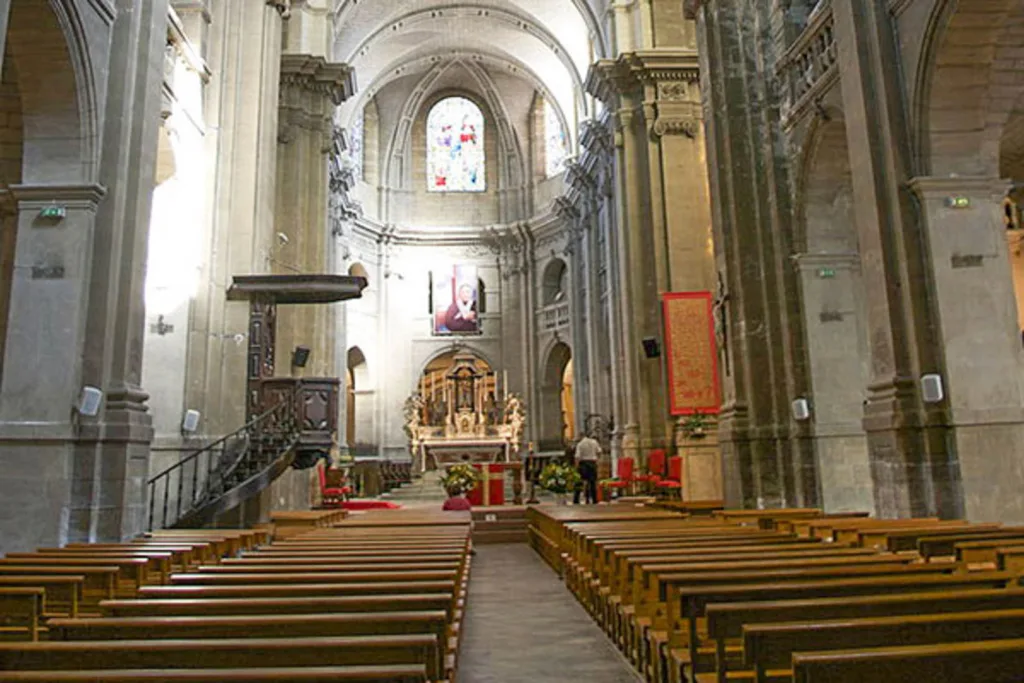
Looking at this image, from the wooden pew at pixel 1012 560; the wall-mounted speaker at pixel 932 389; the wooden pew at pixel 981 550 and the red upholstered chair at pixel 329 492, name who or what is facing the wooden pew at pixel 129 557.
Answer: the wall-mounted speaker

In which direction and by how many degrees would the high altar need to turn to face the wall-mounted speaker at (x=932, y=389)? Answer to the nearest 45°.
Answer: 0° — it already faces it

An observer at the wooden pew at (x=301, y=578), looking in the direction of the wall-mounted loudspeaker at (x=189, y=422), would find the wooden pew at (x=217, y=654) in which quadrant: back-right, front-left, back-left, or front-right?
back-left

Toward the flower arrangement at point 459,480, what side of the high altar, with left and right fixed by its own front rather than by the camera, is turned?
front

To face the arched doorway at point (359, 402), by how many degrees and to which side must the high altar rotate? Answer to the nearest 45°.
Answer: approximately 135° to its right

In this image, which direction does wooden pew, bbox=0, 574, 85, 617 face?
away from the camera

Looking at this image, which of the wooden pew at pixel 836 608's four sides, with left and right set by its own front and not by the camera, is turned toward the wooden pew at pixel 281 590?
left

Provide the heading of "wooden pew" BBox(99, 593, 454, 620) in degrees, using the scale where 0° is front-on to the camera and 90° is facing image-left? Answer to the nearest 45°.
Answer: approximately 180°

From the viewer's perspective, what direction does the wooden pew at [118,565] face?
away from the camera

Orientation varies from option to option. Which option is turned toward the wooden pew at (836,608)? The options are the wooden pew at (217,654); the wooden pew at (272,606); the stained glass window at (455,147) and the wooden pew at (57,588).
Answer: the stained glass window

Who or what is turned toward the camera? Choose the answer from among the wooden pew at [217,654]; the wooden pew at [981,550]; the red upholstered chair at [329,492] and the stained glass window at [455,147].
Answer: the stained glass window

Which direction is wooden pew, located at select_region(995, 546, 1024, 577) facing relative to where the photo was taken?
away from the camera

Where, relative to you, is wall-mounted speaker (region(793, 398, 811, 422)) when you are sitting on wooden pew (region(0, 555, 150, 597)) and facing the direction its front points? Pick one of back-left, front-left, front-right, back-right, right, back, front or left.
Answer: right

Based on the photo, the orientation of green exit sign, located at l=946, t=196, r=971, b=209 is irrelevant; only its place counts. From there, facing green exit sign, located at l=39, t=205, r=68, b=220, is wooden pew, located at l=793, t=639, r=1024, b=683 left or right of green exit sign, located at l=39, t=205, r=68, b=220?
left

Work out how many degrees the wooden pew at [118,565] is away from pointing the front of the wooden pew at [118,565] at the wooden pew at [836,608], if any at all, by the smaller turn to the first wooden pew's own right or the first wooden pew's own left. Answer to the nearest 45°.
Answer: approximately 135° to the first wooden pew's own right
